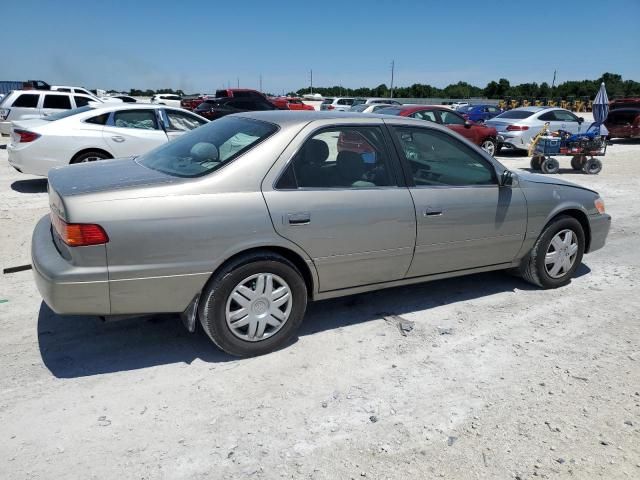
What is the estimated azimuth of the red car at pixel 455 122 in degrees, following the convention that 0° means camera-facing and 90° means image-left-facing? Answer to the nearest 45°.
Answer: approximately 225°

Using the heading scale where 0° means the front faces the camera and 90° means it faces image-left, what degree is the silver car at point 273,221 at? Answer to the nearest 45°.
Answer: approximately 225°

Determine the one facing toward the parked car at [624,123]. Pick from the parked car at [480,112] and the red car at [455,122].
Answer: the red car

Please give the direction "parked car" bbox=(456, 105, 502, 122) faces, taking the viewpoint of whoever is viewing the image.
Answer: facing away from the viewer and to the right of the viewer

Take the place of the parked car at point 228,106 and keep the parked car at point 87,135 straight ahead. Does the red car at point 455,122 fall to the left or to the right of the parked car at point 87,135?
left

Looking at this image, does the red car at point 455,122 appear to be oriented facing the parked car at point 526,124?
yes

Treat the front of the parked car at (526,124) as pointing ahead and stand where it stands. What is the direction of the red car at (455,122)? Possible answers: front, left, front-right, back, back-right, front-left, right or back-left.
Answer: back
